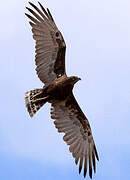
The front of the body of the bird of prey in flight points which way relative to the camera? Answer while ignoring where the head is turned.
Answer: to the viewer's right
